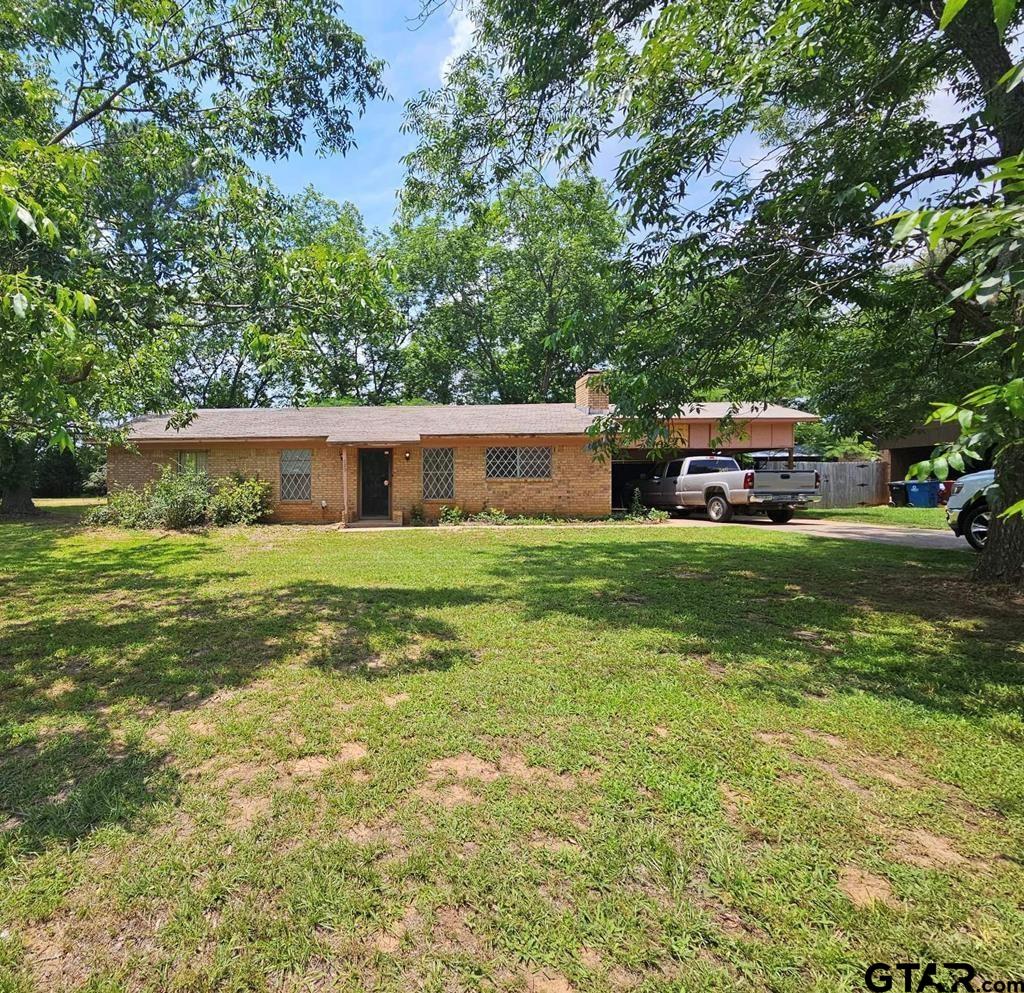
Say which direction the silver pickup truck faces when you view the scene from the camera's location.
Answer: facing away from the viewer and to the left of the viewer

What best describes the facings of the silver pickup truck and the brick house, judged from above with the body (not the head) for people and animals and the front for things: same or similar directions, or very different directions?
very different directions

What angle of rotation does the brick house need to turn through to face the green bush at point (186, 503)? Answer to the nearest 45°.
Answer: approximately 90° to its right

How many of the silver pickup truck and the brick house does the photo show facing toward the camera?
1

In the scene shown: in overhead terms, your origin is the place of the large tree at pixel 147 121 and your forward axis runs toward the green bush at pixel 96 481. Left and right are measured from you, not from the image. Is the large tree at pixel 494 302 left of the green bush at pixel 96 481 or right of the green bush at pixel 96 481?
right

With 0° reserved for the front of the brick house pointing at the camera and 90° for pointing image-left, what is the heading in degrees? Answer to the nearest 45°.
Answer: approximately 0°

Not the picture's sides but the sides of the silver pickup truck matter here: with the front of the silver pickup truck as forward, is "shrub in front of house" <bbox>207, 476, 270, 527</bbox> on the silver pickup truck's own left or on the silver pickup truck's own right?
on the silver pickup truck's own left

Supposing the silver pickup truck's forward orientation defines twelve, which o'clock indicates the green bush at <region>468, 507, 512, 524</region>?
The green bush is roughly at 10 o'clock from the silver pickup truck.

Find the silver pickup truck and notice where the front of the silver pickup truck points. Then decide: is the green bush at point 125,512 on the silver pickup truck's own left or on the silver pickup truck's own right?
on the silver pickup truck's own left

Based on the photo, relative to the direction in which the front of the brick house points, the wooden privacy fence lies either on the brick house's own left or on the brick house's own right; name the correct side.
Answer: on the brick house's own left
